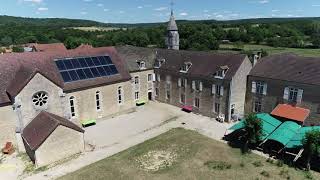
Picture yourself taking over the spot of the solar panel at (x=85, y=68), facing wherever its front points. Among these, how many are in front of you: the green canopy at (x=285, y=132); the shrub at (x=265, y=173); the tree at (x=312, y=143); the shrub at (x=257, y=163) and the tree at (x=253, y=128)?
5

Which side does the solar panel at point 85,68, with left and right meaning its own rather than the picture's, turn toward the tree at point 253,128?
front

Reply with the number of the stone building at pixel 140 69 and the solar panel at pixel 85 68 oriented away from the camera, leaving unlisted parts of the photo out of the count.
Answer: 0

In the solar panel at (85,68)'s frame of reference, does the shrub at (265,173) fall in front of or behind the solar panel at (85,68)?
in front

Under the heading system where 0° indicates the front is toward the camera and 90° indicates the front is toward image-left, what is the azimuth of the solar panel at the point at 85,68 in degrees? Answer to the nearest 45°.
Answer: approximately 315°

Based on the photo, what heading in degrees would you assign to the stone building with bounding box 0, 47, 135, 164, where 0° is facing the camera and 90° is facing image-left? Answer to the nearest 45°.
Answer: approximately 315°

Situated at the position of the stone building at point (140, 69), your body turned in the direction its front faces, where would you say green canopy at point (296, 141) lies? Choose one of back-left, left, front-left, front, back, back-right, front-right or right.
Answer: front-left

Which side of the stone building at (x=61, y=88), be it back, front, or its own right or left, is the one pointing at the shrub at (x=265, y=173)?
front

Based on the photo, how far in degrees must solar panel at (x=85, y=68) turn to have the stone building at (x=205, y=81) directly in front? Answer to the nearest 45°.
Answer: approximately 45° to its left

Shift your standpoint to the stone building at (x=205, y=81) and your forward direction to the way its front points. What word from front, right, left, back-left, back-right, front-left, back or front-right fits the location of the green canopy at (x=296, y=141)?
left
